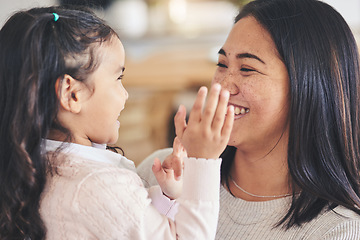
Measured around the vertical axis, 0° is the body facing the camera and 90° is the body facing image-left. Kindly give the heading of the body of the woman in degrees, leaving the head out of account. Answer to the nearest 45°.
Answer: approximately 45°

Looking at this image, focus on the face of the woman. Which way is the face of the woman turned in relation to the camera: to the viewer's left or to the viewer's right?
to the viewer's left

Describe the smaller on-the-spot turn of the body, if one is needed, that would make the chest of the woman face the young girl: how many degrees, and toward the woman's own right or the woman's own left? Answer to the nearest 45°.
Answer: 0° — they already face them
